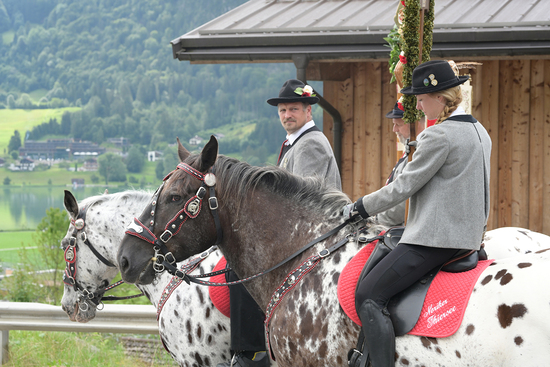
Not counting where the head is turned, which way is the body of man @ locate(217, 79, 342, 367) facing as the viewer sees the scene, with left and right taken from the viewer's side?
facing to the left of the viewer

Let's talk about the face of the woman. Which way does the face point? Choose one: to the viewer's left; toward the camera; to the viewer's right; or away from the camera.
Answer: to the viewer's left

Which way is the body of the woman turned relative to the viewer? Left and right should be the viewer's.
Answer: facing to the left of the viewer

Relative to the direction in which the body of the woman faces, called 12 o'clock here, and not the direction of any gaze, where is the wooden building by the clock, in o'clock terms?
The wooden building is roughly at 3 o'clock from the woman.

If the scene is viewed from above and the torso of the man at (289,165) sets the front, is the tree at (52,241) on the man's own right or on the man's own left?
on the man's own right

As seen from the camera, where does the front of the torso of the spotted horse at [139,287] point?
to the viewer's left

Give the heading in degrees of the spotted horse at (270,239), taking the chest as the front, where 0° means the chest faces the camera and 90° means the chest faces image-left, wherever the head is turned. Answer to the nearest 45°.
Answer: approximately 90°

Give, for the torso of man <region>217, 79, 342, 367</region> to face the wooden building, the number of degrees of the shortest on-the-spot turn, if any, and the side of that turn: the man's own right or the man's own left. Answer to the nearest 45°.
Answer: approximately 135° to the man's own right
